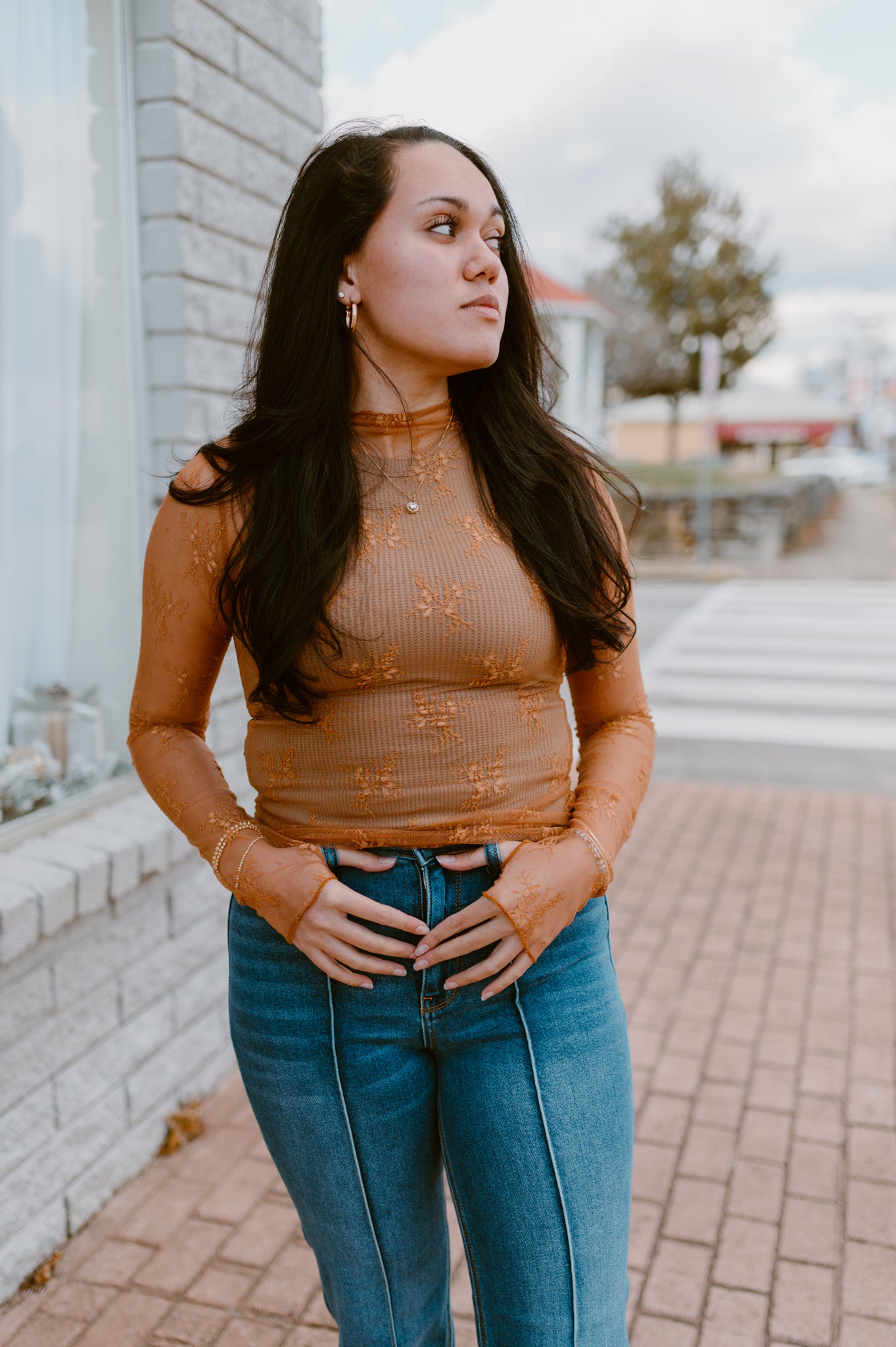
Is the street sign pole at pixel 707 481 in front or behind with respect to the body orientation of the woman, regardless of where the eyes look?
behind

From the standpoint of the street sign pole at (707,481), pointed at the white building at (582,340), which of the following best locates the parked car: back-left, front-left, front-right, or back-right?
front-right

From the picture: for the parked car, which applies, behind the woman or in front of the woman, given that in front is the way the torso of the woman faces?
behind

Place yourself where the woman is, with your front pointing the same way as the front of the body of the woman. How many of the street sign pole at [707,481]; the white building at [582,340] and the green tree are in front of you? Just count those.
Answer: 0

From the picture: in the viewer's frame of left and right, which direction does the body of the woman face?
facing the viewer

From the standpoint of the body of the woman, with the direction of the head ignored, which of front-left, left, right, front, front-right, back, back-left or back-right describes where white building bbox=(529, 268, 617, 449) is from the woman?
back

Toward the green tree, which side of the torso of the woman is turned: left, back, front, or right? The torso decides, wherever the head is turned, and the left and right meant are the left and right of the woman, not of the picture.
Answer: back
